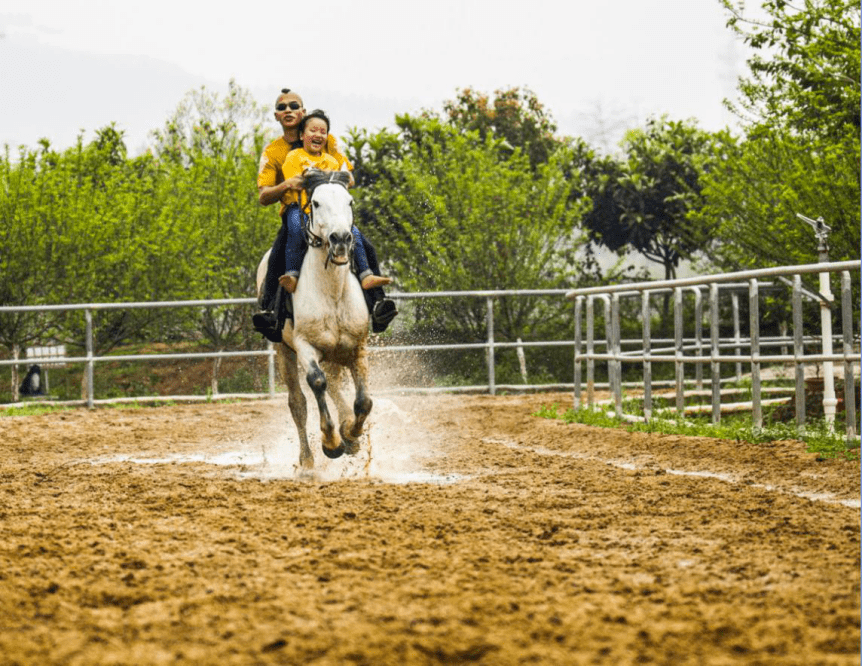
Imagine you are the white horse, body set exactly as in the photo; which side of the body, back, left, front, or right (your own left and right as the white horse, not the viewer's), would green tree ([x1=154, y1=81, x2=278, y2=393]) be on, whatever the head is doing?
back

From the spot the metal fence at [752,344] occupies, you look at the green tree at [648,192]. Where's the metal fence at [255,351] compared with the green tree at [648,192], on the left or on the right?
left

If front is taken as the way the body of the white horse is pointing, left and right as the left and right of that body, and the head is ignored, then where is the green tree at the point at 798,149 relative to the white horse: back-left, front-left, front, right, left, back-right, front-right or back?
back-left

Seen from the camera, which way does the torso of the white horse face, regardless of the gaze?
toward the camera

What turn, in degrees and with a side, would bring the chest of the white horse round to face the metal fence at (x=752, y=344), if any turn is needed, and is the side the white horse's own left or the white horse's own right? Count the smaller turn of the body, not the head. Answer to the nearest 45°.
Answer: approximately 135° to the white horse's own left

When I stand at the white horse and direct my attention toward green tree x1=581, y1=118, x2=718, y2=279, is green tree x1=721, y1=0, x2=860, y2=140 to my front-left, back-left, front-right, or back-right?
front-right

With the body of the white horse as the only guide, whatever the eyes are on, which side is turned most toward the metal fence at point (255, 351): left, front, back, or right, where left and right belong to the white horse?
back

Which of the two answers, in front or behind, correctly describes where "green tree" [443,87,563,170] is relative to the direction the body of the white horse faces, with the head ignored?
behind

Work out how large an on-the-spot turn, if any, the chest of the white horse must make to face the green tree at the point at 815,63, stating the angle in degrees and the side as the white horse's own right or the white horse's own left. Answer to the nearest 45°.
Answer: approximately 135° to the white horse's own left

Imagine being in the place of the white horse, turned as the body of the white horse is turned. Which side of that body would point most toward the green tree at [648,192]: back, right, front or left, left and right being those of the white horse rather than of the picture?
back
